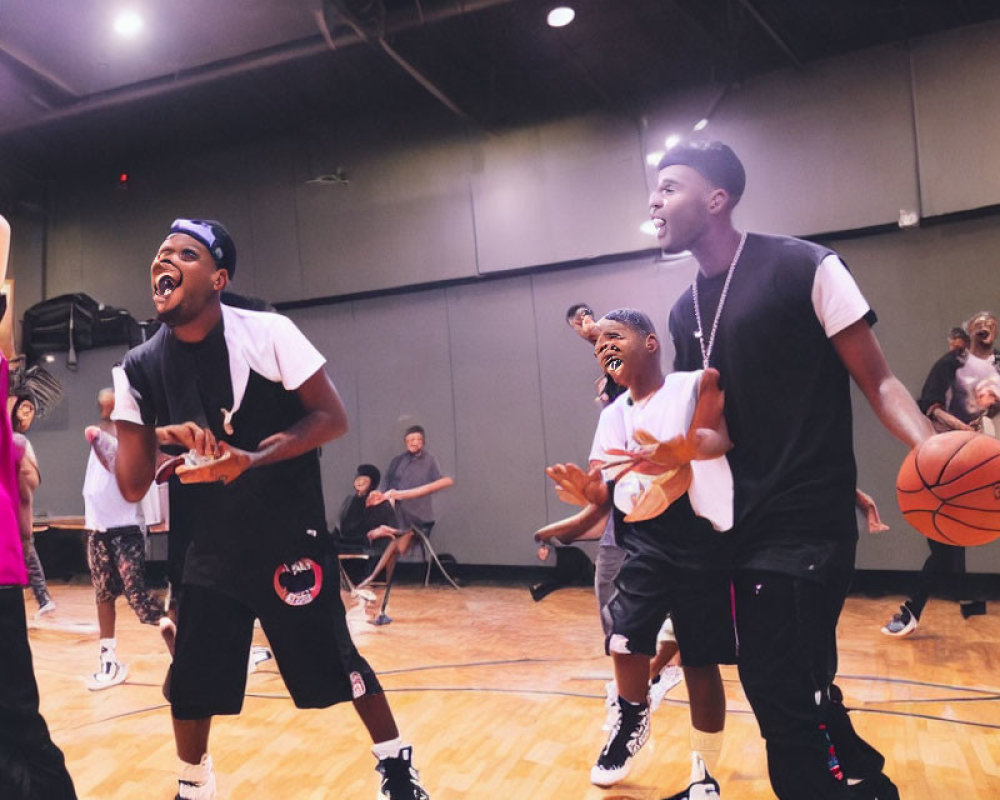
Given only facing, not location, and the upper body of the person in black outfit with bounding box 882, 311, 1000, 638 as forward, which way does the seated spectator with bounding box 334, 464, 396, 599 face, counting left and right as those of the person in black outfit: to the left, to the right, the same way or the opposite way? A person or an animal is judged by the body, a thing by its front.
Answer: to the left

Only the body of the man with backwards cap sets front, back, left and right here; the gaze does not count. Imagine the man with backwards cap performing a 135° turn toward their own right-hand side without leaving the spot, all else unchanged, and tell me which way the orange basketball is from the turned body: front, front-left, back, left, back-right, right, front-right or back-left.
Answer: back-right

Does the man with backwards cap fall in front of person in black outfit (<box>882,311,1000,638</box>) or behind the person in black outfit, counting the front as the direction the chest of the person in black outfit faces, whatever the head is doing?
in front

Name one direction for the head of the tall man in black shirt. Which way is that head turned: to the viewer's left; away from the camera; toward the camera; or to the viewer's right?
to the viewer's left

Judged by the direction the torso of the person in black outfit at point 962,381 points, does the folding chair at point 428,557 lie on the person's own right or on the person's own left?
on the person's own right

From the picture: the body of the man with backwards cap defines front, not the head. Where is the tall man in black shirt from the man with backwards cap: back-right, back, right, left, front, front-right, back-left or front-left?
left

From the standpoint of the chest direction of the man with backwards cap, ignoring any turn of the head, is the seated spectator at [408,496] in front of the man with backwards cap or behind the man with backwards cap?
behind

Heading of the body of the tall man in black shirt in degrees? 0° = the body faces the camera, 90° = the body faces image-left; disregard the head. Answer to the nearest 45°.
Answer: approximately 45°

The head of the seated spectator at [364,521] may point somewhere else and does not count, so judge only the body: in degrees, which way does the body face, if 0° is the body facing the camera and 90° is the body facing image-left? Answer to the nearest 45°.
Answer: approximately 315°
